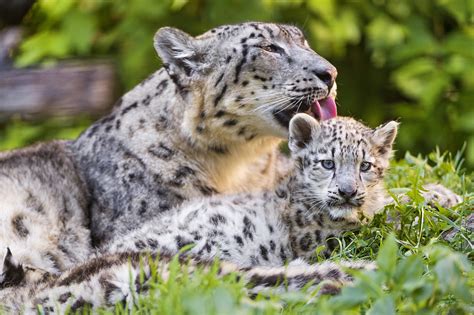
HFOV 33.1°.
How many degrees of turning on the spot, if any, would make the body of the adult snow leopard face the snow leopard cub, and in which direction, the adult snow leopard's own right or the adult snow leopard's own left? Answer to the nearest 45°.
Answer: approximately 45° to the adult snow leopard's own right

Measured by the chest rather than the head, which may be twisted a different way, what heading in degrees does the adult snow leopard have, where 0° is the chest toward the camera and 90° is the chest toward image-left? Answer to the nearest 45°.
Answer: approximately 270°
